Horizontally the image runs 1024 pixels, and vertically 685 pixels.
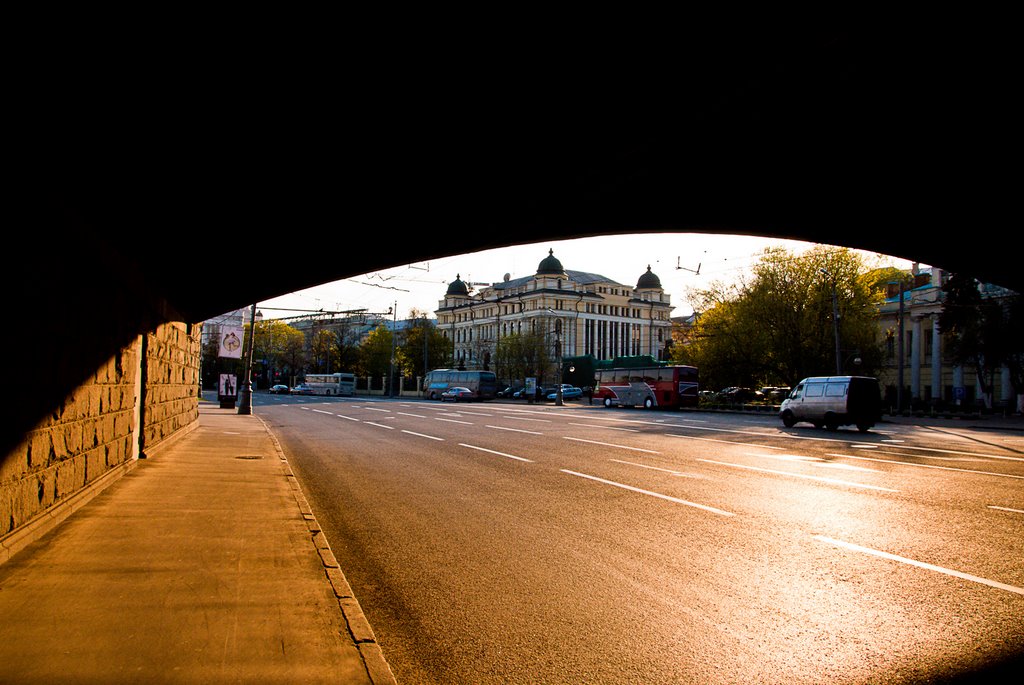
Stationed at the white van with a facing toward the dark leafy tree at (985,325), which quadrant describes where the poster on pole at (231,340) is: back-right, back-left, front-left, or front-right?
back-left

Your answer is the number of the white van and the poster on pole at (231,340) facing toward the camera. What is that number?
1

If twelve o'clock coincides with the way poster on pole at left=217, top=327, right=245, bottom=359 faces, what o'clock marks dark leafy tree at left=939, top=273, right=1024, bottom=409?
The dark leafy tree is roughly at 9 o'clock from the poster on pole.

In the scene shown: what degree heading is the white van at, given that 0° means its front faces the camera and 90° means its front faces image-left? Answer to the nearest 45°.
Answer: approximately 135°

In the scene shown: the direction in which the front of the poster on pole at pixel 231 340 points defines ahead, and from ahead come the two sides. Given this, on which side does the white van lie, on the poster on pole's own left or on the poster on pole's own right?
on the poster on pole's own left

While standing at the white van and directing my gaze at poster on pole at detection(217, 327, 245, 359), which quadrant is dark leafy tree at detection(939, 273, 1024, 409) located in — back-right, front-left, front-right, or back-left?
back-right
